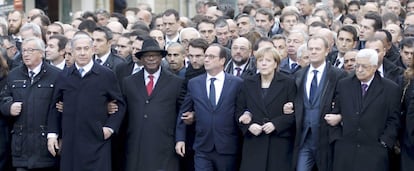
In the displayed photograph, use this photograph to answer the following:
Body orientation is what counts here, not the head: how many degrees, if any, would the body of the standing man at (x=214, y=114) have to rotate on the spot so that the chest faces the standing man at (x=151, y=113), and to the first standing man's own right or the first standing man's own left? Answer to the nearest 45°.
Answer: approximately 90° to the first standing man's own right

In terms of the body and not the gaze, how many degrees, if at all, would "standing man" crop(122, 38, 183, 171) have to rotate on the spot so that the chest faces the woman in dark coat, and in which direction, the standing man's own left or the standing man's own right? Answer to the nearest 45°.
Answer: approximately 90° to the standing man's own left

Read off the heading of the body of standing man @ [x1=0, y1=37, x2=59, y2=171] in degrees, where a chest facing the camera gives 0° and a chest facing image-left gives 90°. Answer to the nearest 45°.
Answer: approximately 0°
